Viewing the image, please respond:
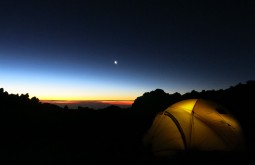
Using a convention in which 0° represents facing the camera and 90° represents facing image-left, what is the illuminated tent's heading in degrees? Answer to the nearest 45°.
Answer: approximately 45°
